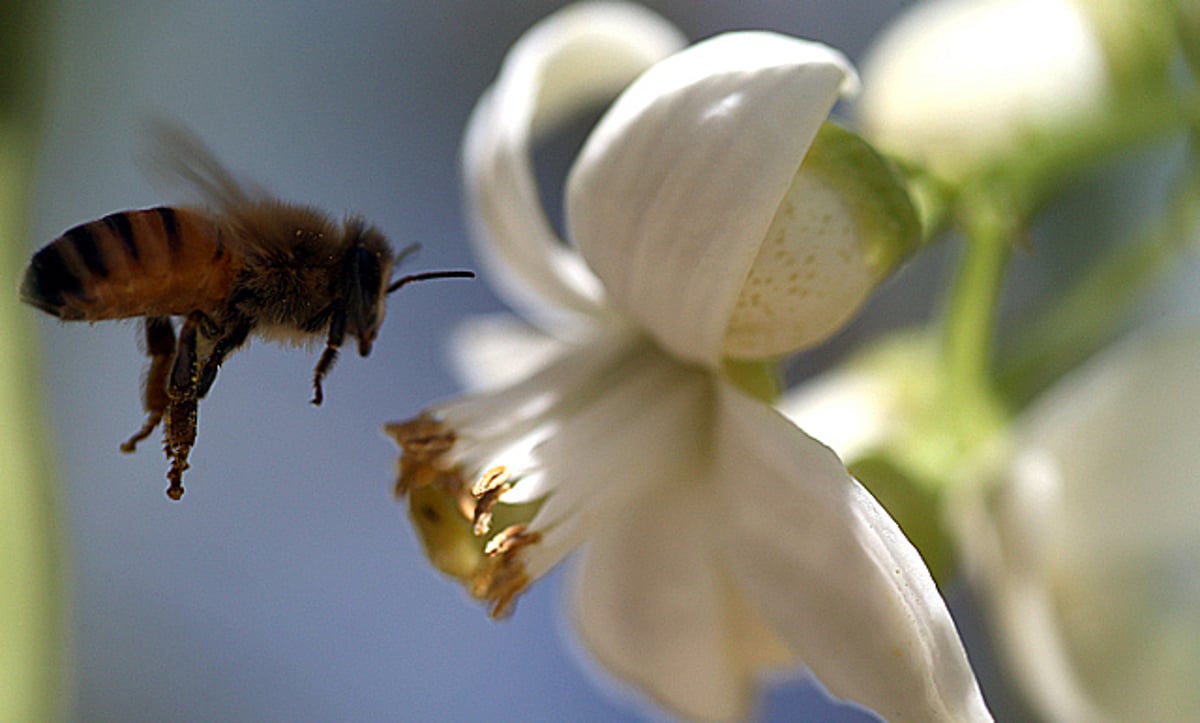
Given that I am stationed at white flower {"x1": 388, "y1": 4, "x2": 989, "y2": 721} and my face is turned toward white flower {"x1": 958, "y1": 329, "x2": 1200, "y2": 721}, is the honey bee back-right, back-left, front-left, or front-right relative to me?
back-left

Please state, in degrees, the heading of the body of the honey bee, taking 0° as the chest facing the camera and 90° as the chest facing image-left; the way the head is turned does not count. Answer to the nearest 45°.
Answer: approximately 270°
